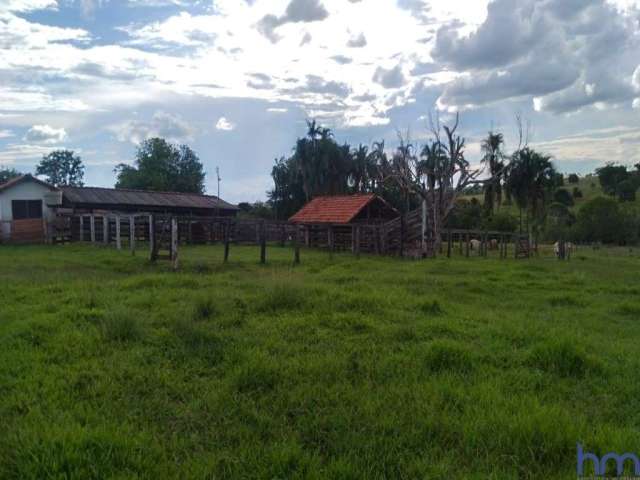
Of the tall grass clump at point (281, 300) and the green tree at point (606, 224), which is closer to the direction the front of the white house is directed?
the tall grass clump

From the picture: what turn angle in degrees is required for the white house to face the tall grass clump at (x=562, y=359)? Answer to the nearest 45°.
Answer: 0° — it already faces it

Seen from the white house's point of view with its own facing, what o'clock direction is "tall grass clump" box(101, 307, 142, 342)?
The tall grass clump is roughly at 12 o'clock from the white house.

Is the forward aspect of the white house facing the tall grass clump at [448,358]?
yes

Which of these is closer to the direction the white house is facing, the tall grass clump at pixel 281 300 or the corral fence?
the tall grass clump

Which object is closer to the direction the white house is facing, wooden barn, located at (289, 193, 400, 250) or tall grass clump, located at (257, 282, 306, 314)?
the tall grass clump

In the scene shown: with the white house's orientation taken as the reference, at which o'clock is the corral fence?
The corral fence is roughly at 10 o'clock from the white house.

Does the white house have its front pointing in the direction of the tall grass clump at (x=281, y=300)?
yes

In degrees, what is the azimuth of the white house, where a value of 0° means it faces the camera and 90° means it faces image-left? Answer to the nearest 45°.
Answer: approximately 0°

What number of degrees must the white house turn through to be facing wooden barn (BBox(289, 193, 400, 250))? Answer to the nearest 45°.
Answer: approximately 90° to its left
